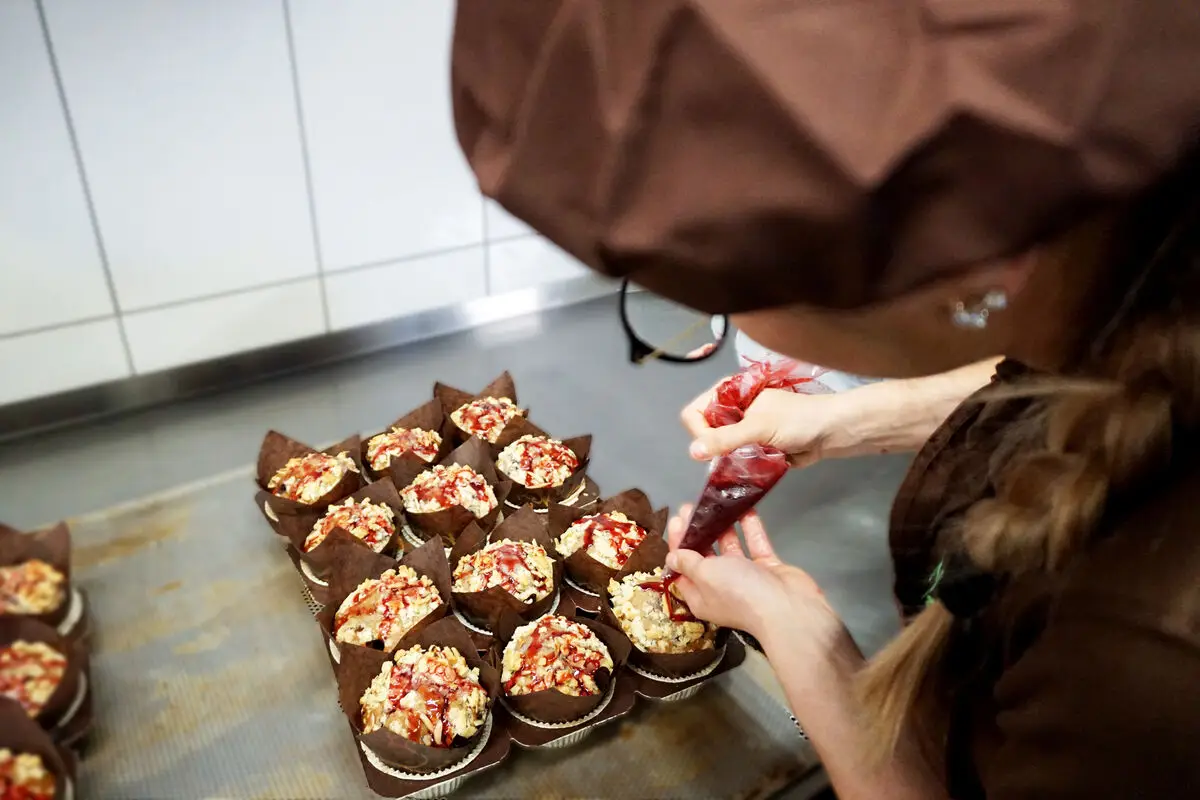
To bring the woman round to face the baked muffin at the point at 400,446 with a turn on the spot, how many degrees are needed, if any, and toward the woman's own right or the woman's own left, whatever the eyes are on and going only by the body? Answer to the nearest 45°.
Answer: approximately 45° to the woman's own right

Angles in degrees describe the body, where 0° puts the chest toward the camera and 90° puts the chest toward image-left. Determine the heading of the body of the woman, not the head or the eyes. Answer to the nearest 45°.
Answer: approximately 90°

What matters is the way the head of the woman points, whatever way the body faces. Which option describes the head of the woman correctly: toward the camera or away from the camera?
away from the camera
